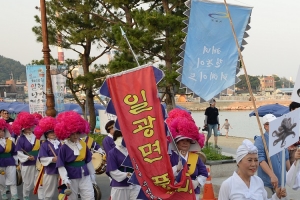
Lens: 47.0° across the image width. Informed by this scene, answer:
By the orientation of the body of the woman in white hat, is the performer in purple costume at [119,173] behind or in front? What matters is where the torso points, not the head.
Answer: behind

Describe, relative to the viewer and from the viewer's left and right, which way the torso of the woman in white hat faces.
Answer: facing the viewer and to the right of the viewer

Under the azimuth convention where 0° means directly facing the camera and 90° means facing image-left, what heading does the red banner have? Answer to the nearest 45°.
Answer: approximately 0°

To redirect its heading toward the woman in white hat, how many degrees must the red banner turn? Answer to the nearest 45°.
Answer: approximately 45° to its left

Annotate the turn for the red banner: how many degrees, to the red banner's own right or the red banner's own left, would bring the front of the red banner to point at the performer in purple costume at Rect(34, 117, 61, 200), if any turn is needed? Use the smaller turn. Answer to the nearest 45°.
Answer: approximately 135° to the red banner's own right
